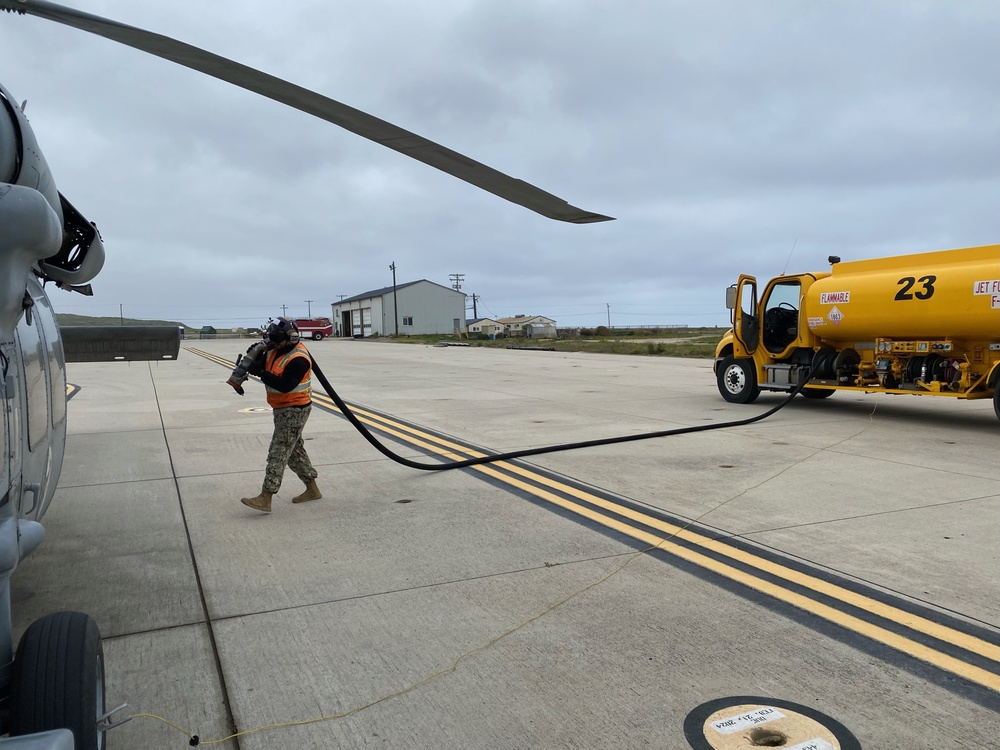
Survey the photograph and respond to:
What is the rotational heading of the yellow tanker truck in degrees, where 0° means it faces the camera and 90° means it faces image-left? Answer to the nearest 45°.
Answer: approximately 135°

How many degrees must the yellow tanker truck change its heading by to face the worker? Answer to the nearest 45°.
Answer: approximately 90° to its left

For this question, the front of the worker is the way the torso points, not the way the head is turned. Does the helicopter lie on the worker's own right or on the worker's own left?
on the worker's own left

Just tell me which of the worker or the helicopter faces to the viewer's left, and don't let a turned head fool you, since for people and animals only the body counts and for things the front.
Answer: the worker

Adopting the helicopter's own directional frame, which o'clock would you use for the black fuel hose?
The black fuel hose is roughly at 7 o'clock from the helicopter.

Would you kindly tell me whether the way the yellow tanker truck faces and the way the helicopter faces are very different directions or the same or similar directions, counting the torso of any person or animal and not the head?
very different directions

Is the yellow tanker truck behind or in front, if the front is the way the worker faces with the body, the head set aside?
behind

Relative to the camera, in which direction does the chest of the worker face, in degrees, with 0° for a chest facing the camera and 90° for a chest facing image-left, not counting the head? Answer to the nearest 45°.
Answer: approximately 90°
